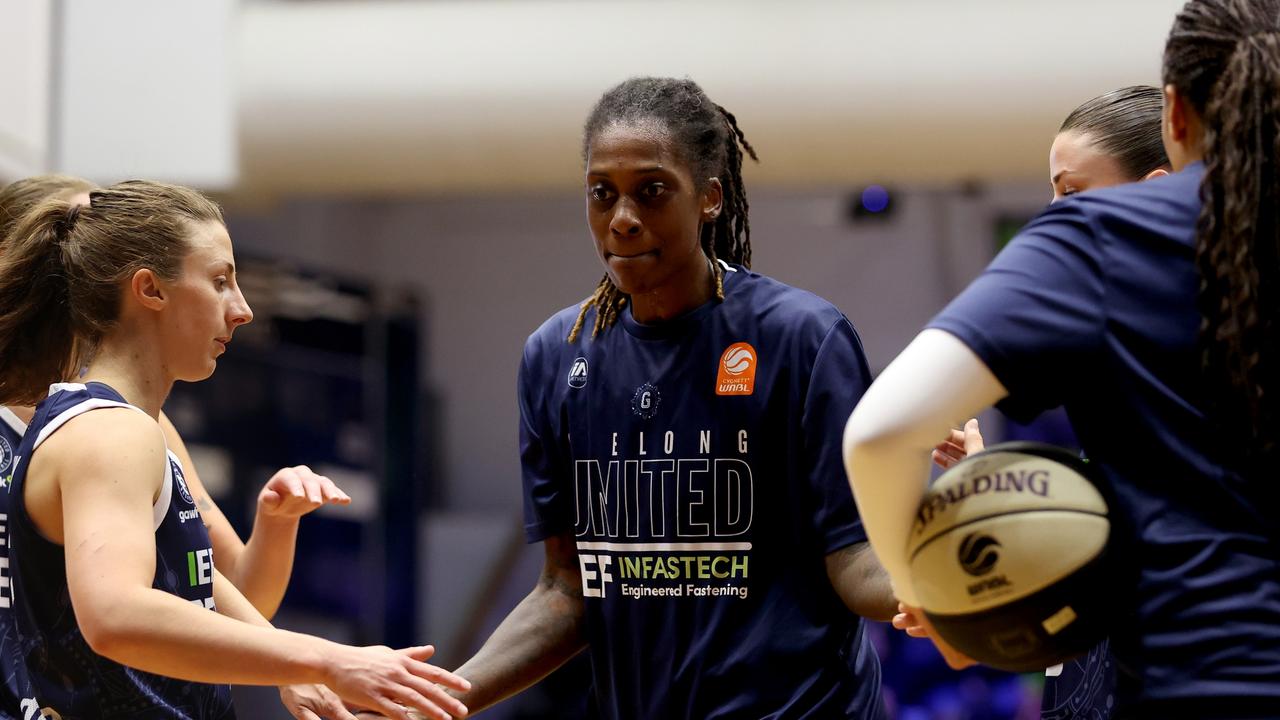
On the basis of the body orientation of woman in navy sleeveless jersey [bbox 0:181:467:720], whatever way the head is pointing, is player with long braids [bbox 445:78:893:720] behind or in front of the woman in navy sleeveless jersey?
in front

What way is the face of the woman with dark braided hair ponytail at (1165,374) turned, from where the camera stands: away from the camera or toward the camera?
away from the camera

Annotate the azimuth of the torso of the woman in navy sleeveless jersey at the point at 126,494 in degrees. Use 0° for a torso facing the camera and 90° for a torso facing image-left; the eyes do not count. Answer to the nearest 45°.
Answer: approximately 270°

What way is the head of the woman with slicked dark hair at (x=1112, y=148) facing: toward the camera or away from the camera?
toward the camera

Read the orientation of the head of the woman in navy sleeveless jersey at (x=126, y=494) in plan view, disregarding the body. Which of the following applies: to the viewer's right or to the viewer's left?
to the viewer's right

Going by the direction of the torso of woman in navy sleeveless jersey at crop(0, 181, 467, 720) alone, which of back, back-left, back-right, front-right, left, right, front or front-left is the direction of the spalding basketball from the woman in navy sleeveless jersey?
front-right

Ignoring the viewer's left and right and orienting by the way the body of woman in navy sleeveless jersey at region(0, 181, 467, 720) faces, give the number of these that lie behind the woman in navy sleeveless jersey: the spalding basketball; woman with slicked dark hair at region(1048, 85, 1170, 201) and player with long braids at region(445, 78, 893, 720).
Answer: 0

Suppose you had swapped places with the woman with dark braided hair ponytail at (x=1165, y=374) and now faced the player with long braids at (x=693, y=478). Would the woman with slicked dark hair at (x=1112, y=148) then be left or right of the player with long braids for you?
right

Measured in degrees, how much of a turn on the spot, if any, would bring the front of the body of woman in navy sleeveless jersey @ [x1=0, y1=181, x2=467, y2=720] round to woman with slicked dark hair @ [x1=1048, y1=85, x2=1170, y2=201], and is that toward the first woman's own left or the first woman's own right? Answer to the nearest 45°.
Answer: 0° — they already face them

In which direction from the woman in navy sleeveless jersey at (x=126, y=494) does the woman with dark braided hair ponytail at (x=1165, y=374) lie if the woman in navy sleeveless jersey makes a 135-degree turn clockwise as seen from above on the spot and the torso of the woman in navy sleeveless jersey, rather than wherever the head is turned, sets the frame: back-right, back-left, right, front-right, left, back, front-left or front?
left

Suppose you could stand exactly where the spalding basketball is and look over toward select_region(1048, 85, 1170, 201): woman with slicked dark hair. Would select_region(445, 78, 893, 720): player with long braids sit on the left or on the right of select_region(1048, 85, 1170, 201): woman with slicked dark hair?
left
